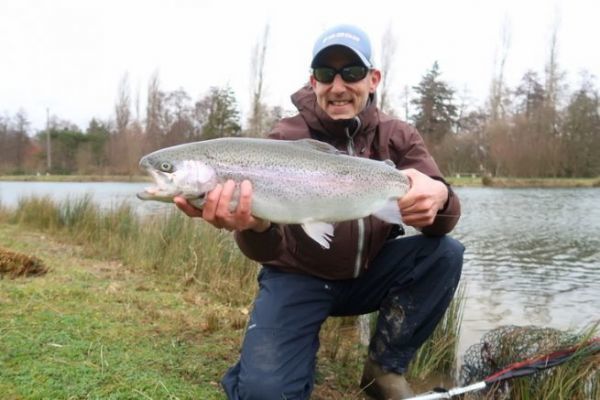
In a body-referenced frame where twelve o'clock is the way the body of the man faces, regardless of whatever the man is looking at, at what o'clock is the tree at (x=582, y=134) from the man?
The tree is roughly at 7 o'clock from the man.

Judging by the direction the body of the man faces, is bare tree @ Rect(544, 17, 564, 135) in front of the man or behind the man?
behind

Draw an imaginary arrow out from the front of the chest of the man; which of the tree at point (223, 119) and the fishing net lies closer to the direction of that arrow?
the fishing net

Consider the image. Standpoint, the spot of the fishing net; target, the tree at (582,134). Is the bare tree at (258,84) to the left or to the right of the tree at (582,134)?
left

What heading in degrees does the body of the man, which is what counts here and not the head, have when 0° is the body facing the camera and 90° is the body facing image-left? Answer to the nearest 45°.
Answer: approximately 0°

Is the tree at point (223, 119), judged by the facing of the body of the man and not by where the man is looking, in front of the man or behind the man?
behind

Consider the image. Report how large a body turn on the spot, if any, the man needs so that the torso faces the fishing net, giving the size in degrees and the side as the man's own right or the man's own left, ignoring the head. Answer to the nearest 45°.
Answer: approximately 90° to the man's own left

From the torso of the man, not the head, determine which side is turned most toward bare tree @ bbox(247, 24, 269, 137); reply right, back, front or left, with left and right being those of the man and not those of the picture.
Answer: back
